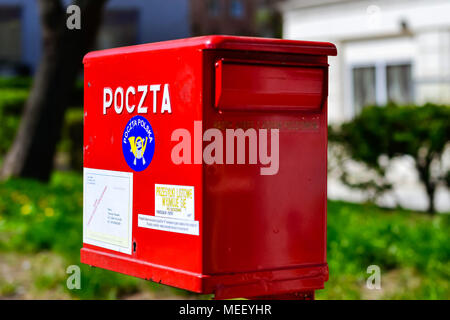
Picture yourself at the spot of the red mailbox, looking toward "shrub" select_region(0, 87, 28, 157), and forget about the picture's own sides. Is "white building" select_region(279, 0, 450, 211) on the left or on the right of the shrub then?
right

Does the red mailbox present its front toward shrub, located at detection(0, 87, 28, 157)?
no

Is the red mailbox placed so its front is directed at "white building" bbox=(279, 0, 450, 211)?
no
